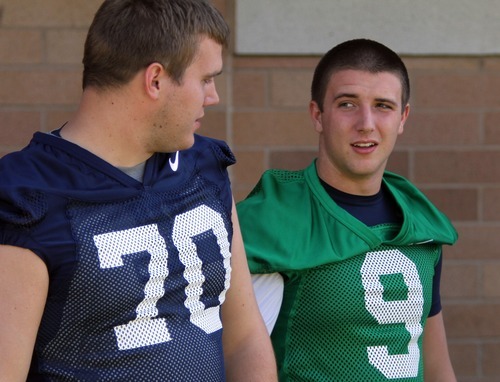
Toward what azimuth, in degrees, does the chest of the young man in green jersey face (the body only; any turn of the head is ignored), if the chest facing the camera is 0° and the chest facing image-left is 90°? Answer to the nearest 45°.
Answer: approximately 315°

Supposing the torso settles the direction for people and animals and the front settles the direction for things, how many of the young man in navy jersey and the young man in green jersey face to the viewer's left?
0

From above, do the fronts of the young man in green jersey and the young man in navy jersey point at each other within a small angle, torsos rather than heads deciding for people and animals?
no

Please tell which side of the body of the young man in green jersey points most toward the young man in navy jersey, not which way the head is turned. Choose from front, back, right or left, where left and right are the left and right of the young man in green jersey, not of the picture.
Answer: right

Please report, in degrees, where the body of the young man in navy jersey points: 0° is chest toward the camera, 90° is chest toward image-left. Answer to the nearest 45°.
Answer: approximately 315°

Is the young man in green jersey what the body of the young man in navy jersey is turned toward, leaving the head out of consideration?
no

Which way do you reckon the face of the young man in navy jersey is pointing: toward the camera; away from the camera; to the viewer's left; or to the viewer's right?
to the viewer's right
